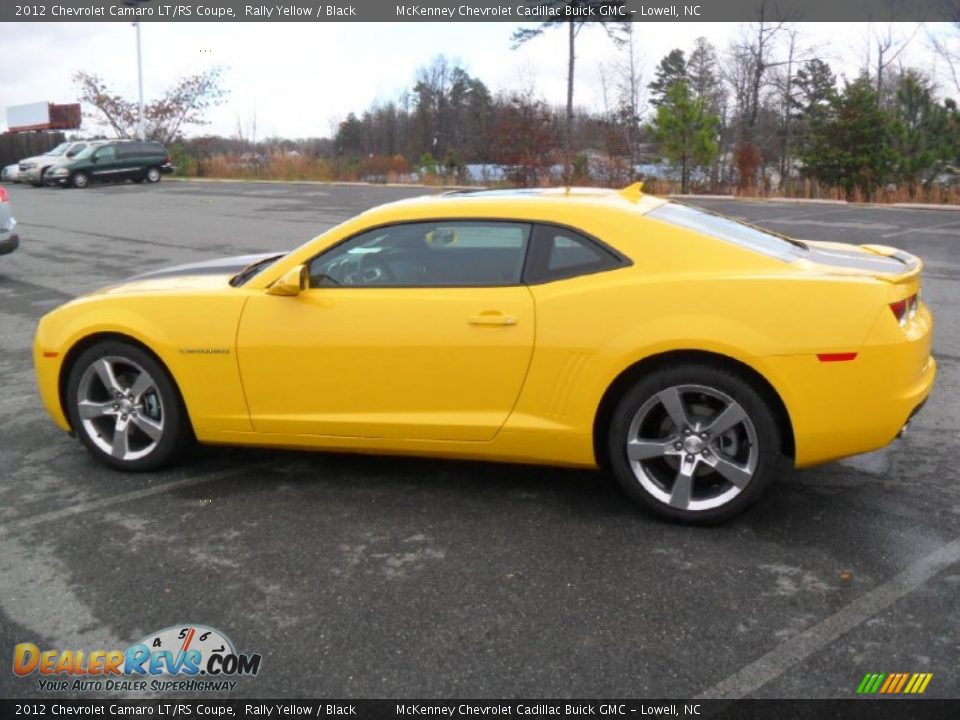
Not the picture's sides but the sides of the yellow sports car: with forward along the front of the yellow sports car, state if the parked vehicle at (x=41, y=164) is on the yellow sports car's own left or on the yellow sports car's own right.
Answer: on the yellow sports car's own right

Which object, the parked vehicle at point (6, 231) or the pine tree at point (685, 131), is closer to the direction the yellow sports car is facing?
the parked vehicle

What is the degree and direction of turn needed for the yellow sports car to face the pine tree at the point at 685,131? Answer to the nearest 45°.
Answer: approximately 90° to its right

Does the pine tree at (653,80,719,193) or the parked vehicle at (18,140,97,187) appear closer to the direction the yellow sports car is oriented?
the parked vehicle

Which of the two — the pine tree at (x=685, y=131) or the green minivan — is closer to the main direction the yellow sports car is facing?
the green minivan

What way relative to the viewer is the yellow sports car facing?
to the viewer's left

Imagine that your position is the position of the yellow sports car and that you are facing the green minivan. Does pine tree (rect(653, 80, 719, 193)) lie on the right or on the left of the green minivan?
right

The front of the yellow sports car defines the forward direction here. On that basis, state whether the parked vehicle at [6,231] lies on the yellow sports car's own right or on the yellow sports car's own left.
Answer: on the yellow sports car's own right

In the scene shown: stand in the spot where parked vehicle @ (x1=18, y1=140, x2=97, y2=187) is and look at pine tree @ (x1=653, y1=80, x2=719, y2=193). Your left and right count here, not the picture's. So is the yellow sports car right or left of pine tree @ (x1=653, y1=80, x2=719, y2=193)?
right

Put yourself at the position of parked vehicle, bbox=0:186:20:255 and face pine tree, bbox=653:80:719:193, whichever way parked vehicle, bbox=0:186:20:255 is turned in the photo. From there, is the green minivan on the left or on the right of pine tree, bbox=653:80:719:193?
left

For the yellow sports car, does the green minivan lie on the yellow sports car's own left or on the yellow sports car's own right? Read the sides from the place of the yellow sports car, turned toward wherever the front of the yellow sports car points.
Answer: on the yellow sports car's own right

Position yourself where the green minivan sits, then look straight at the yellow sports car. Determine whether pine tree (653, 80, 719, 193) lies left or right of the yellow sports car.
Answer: left
